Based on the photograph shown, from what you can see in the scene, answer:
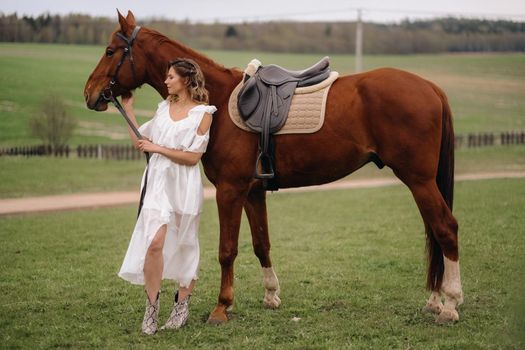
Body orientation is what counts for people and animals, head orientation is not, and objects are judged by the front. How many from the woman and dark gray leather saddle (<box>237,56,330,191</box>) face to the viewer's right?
0

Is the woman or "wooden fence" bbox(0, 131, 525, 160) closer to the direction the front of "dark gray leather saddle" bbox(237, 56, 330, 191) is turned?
the woman

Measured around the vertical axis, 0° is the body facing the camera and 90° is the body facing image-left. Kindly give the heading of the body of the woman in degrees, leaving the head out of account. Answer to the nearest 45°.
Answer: approximately 45°

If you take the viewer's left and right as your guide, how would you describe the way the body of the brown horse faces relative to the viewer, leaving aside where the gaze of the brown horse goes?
facing to the left of the viewer

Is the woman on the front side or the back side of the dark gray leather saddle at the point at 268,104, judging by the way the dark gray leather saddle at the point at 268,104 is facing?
on the front side

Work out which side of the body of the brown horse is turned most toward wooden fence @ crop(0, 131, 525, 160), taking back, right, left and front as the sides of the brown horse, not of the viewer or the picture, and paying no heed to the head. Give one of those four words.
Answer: right

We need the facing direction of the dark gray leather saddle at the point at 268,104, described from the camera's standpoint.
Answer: facing to the left of the viewer

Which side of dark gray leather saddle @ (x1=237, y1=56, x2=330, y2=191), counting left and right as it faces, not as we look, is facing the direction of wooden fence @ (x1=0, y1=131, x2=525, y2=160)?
right

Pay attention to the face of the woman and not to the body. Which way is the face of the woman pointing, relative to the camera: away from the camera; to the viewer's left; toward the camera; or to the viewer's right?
to the viewer's left
